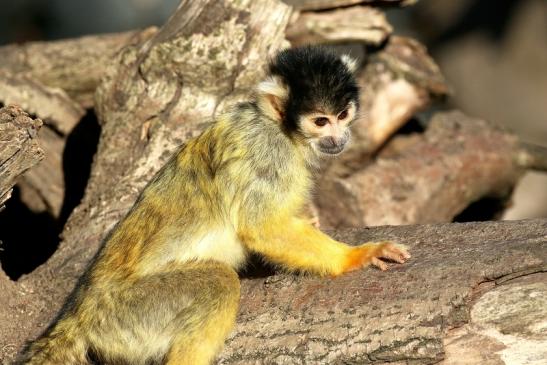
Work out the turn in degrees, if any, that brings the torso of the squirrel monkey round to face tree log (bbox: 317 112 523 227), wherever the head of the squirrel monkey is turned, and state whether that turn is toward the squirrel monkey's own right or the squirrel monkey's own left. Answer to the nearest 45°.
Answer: approximately 45° to the squirrel monkey's own left

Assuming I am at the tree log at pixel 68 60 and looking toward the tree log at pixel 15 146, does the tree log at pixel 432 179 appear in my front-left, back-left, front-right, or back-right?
front-left

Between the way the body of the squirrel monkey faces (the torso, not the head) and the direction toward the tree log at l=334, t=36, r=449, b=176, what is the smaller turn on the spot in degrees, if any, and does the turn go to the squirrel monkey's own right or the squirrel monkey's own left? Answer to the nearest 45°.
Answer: approximately 45° to the squirrel monkey's own left

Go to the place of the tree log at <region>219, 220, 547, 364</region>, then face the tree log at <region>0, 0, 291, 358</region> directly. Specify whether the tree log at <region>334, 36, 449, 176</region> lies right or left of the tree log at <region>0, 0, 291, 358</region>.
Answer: right

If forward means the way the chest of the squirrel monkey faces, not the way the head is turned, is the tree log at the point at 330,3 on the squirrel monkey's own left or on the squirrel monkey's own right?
on the squirrel monkey's own left

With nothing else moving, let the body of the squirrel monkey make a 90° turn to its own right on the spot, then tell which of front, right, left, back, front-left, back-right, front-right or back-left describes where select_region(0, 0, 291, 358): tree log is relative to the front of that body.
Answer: back

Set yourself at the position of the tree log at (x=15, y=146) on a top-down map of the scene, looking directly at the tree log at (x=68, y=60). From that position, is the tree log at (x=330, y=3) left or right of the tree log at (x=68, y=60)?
right

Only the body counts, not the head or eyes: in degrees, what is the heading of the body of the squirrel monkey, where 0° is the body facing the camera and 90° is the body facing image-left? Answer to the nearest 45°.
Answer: approximately 270°

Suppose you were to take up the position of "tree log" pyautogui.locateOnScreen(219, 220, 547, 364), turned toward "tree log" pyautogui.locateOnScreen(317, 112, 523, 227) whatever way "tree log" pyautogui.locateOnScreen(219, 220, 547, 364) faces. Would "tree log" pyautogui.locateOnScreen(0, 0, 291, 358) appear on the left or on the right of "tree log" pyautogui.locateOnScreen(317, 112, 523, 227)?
left

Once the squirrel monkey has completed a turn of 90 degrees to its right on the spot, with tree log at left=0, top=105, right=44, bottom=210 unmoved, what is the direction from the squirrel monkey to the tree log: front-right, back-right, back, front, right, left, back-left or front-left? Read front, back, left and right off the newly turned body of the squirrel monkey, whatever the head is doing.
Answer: right

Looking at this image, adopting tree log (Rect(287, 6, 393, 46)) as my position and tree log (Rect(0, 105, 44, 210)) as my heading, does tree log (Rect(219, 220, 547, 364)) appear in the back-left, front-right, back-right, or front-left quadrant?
front-left

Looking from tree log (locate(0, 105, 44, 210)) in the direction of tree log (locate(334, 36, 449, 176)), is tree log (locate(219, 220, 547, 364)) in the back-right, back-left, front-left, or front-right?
front-right
